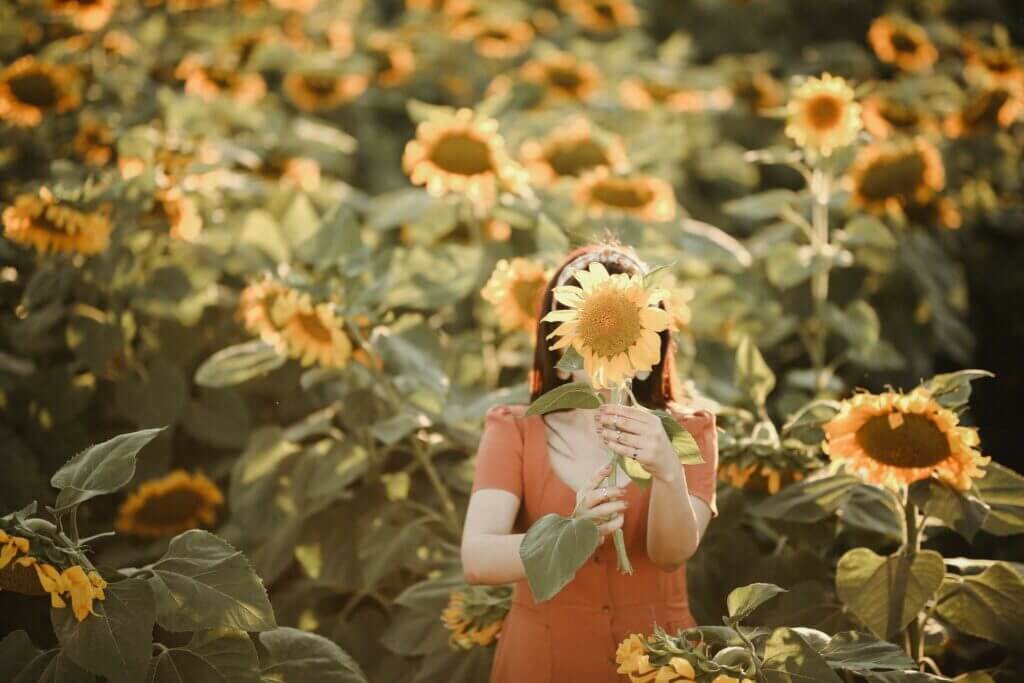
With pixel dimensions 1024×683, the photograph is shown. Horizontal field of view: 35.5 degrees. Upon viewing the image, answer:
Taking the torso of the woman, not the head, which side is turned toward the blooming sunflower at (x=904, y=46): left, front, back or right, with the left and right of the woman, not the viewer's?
back

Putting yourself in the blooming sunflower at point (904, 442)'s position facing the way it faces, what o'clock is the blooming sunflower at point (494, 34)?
the blooming sunflower at point (494, 34) is roughly at 5 o'clock from the blooming sunflower at point (904, 442).

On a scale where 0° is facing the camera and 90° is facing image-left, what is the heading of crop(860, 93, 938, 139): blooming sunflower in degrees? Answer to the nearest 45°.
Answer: approximately 0°

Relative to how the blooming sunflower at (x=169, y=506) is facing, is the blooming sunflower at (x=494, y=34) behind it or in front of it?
behind

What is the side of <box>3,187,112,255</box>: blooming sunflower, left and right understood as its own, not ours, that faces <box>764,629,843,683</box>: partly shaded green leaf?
front

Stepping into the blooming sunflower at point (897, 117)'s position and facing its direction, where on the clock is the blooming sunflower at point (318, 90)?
the blooming sunflower at point (318, 90) is roughly at 3 o'clock from the blooming sunflower at point (897, 117).

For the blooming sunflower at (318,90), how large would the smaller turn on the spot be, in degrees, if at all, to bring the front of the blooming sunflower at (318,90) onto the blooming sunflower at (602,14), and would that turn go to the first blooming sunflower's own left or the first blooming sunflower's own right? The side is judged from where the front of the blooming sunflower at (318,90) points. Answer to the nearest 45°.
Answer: approximately 135° to the first blooming sunflower's own left

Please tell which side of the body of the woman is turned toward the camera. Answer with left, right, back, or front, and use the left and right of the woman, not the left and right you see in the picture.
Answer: front

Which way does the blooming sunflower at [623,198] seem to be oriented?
toward the camera

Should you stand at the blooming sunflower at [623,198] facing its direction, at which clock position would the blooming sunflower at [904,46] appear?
the blooming sunflower at [904,46] is roughly at 7 o'clock from the blooming sunflower at [623,198].
